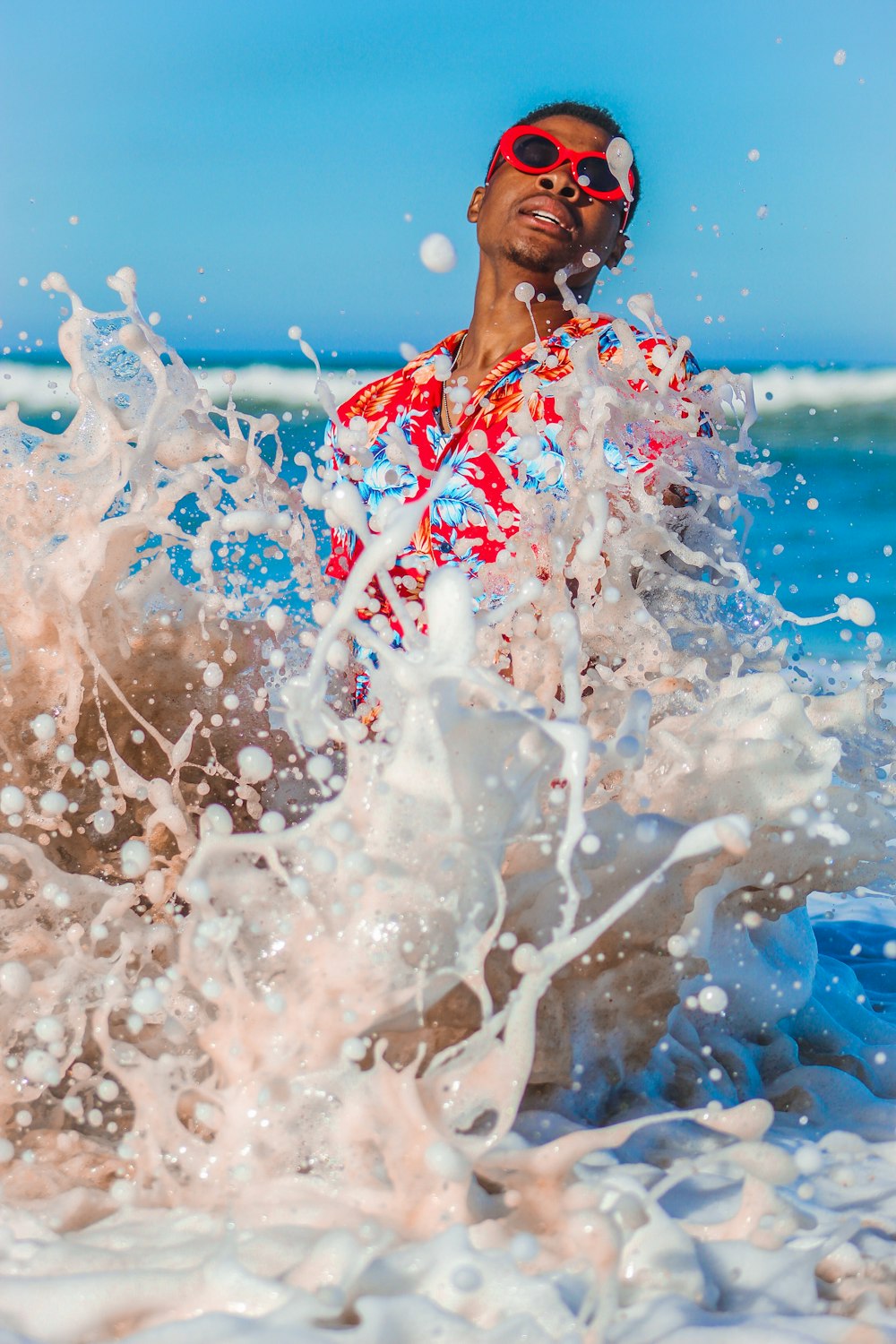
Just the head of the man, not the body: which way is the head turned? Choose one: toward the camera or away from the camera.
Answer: toward the camera

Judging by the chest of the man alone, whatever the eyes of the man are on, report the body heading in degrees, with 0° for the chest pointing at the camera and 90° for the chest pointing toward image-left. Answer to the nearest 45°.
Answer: approximately 0°
